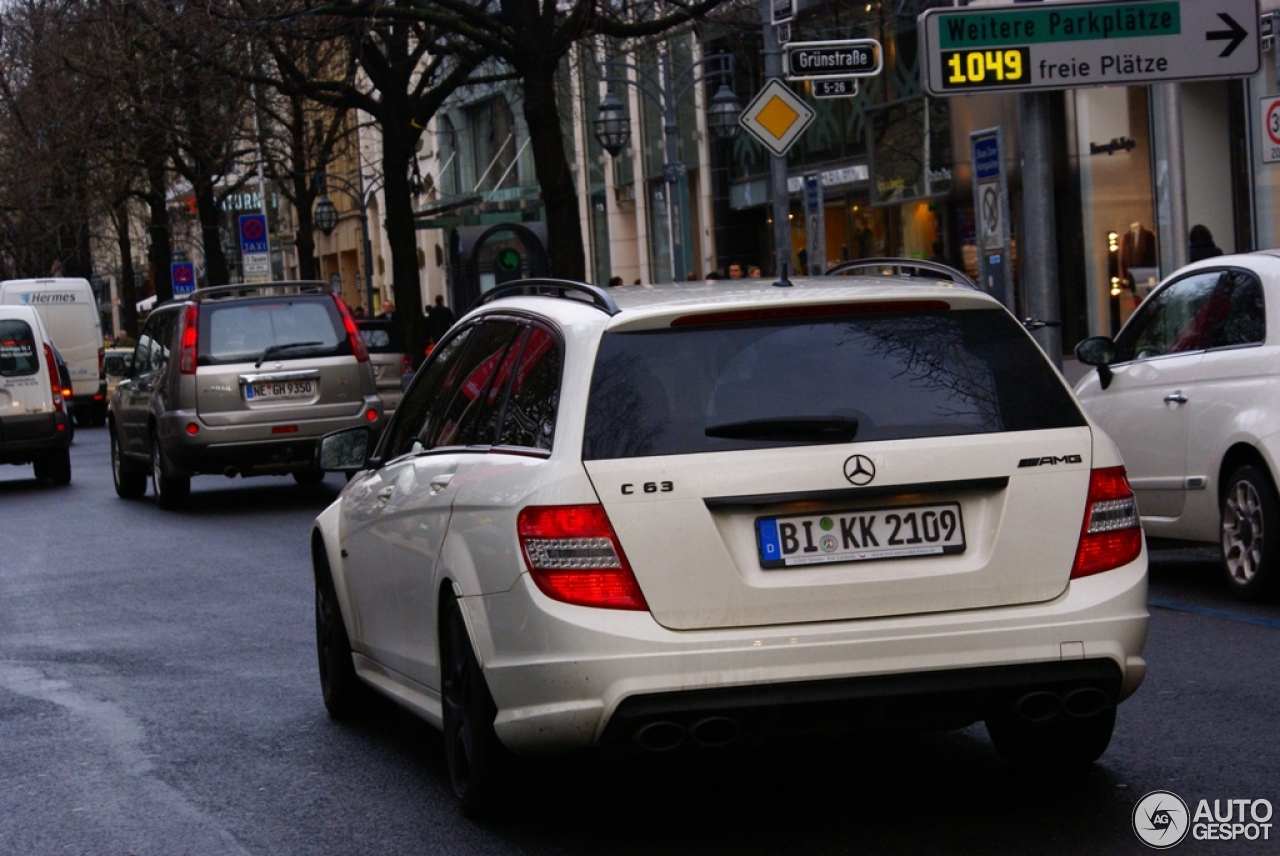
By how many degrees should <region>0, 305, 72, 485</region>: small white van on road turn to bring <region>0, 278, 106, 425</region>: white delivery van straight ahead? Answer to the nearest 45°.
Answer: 0° — it already faces it

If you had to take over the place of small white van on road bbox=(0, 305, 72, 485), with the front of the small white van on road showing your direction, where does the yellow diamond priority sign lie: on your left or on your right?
on your right

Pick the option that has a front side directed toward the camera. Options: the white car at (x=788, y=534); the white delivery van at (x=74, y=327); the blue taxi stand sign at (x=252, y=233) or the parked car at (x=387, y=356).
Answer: the blue taxi stand sign

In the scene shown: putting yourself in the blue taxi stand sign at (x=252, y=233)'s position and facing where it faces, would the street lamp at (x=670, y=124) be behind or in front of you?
in front

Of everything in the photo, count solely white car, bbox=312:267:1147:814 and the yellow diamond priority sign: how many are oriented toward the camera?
1

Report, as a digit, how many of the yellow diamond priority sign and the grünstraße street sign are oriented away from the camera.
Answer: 0

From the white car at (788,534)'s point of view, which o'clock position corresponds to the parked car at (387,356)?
The parked car is roughly at 1 o'clock from the white car.

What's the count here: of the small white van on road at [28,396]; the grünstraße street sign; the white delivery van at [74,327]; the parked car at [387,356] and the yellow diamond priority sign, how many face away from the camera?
3

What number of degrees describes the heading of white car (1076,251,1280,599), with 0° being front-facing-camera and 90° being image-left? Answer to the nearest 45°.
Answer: approximately 135°

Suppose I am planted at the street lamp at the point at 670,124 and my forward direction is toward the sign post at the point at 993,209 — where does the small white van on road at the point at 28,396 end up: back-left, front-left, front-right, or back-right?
front-right

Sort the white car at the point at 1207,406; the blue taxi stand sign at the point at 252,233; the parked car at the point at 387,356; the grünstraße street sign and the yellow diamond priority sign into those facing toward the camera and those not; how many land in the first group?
3

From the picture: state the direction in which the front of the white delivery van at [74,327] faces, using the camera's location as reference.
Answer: facing away from the viewer

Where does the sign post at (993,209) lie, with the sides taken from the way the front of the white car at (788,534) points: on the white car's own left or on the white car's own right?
on the white car's own right

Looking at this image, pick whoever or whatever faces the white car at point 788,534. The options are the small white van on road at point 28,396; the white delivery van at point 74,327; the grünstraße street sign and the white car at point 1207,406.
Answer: the grünstraße street sign

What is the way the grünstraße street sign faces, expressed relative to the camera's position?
facing the viewer

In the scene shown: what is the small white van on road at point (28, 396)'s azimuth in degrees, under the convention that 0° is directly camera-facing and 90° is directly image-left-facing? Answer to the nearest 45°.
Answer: approximately 180°

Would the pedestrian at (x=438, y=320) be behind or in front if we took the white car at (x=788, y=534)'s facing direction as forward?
in front

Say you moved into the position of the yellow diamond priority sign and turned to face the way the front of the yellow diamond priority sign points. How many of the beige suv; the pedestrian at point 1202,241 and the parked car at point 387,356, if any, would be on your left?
1

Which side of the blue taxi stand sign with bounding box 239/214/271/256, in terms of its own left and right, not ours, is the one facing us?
front

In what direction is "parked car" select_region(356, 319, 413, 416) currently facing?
away from the camera

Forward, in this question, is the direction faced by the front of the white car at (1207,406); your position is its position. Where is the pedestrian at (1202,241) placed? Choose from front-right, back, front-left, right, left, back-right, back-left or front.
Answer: front-right
